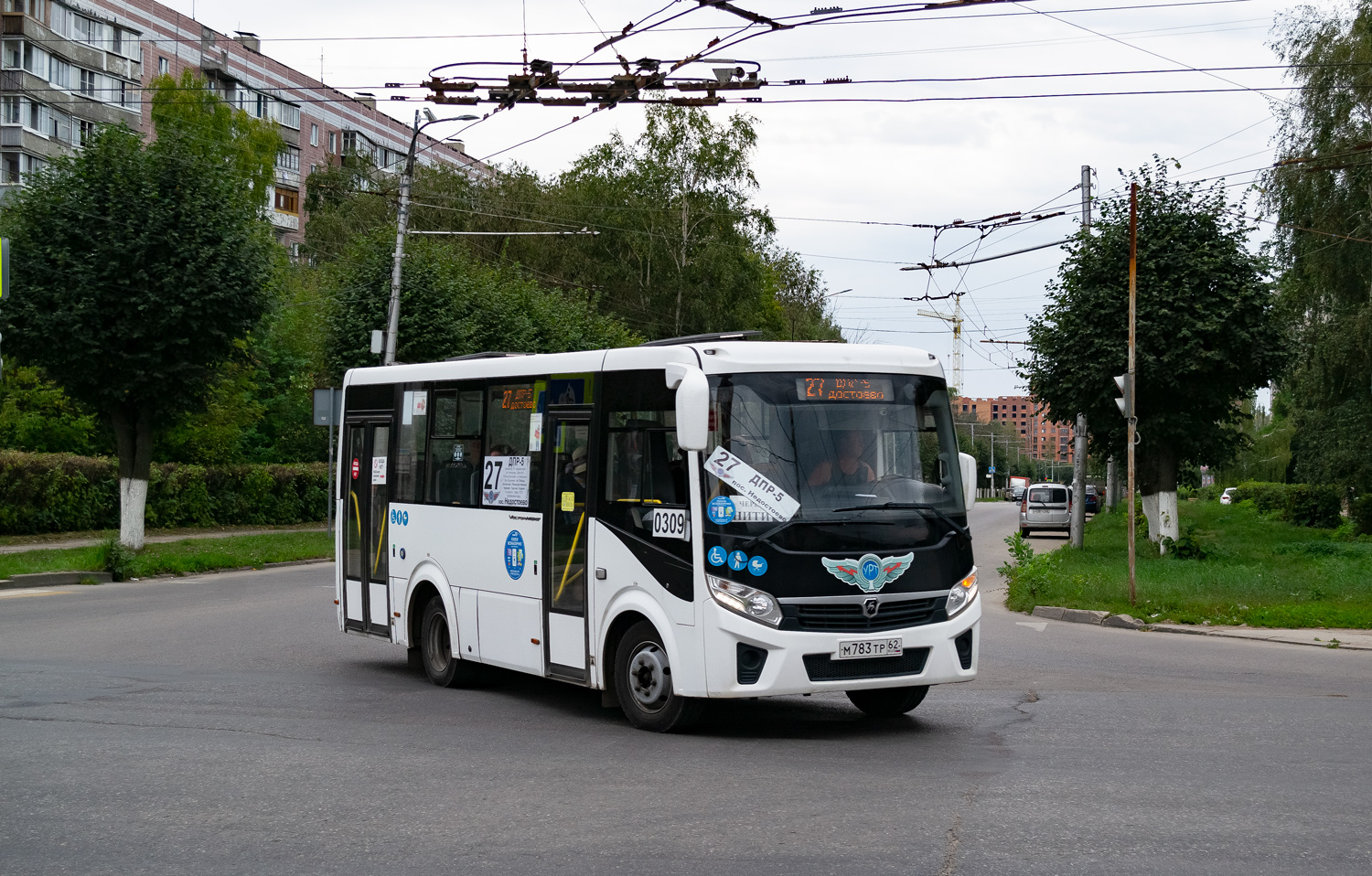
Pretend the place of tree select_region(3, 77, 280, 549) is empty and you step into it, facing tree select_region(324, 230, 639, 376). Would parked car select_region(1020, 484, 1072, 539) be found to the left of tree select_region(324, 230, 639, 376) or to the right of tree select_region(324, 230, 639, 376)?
right

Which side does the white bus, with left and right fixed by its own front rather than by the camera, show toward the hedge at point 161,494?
back

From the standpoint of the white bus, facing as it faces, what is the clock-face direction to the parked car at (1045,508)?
The parked car is roughly at 8 o'clock from the white bus.

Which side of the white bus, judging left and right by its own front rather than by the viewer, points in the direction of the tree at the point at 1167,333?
left
